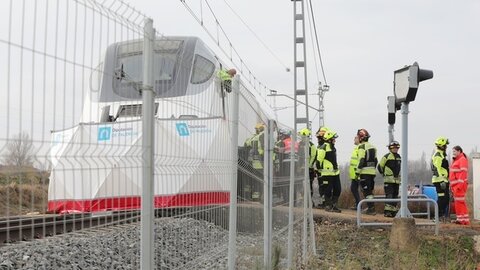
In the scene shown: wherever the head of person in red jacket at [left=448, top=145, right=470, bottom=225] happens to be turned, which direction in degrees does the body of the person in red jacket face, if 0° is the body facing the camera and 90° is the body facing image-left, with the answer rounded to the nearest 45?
approximately 90°

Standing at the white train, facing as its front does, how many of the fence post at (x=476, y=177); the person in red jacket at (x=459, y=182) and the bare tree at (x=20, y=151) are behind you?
2

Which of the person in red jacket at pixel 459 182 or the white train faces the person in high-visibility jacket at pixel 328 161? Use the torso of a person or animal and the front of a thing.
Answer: the person in red jacket

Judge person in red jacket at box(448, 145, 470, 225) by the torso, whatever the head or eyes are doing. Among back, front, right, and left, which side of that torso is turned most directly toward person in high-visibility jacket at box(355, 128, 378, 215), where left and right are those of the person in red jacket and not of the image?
front

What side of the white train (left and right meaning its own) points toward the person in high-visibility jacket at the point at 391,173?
left

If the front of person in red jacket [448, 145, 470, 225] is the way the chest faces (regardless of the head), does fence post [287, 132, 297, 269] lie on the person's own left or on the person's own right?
on the person's own left

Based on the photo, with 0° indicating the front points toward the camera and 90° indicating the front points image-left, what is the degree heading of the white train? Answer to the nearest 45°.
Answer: approximately 45°

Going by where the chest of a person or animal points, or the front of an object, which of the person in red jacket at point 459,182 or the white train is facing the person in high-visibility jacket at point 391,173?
the person in red jacket

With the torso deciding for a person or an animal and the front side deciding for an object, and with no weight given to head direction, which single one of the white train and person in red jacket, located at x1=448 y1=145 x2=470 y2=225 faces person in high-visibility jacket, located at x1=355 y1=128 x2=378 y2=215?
the person in red jacket

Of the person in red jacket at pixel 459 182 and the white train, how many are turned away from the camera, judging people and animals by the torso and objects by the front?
0

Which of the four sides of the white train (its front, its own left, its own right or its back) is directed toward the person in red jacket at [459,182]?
left
